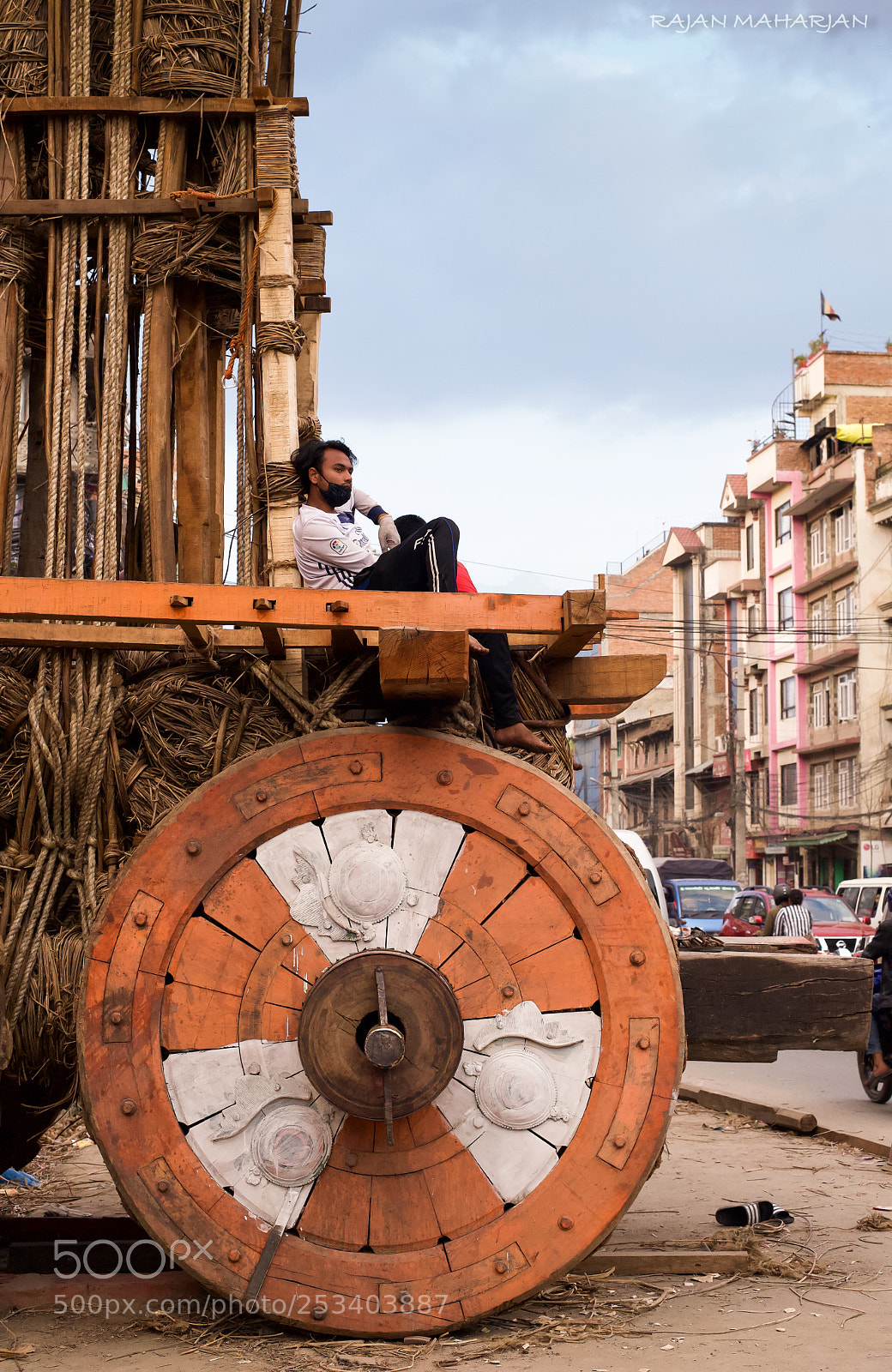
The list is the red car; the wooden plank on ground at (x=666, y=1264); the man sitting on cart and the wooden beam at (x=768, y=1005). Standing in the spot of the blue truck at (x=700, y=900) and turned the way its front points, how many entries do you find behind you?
0

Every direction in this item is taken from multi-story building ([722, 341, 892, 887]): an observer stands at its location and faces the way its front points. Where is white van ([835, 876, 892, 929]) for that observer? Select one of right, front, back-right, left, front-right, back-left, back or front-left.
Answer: front-left

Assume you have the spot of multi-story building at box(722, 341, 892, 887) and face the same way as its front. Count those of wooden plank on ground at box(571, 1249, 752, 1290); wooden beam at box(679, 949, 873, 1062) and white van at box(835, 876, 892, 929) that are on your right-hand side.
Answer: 0

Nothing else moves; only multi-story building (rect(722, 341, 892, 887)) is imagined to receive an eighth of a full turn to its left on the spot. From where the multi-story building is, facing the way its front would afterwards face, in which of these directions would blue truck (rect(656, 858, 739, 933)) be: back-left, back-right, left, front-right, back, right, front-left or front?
front

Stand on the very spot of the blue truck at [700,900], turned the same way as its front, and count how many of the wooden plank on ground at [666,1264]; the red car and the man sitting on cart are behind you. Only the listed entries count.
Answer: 0

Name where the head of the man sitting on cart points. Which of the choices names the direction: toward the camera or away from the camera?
toward the camera

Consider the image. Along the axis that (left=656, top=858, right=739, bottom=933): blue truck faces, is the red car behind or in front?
in front

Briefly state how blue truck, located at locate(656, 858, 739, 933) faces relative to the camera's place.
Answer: facing the viewer and to the right of the viewer

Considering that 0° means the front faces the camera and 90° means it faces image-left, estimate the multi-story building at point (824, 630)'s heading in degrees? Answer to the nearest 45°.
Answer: approximately 45°

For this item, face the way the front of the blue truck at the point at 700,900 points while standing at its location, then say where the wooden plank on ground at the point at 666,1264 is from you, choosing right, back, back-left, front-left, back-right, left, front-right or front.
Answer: front-right

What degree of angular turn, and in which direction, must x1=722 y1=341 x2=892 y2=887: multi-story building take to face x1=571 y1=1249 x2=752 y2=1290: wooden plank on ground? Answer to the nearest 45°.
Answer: approximately 45° to its left

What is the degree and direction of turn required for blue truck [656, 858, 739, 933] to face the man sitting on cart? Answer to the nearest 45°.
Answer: approximately 45° to its right
